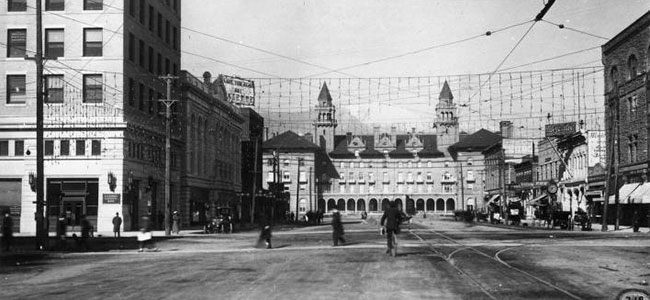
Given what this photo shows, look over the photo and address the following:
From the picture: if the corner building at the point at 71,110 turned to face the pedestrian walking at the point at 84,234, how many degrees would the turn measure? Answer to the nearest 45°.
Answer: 0° — it already faces them

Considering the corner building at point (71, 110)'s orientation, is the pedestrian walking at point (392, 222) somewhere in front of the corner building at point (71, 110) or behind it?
in front

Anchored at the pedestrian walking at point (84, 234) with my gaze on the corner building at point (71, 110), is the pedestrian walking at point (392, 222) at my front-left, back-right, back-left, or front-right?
back-right

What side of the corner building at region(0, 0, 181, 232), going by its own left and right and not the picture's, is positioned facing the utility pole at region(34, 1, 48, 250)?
front

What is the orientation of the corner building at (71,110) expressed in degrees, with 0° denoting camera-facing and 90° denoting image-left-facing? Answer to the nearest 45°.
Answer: approximately 0°
